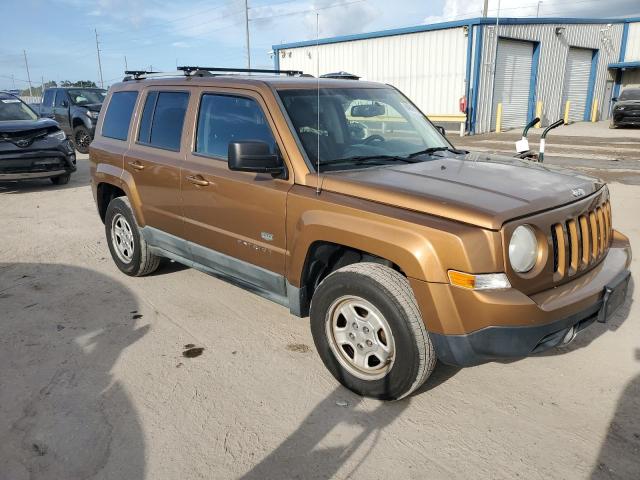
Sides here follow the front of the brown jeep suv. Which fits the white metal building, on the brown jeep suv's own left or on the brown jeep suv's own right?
on the brown jeep suv's own left

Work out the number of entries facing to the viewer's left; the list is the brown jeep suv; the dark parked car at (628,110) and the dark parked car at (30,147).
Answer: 0

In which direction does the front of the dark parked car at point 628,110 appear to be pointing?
toward the camera

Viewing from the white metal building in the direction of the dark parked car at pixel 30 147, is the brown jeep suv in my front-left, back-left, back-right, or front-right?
front-left

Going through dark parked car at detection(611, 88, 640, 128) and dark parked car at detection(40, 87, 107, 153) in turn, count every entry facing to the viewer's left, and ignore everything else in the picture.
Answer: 0

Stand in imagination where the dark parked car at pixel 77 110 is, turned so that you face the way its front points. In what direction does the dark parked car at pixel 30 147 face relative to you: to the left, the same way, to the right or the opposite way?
the same way

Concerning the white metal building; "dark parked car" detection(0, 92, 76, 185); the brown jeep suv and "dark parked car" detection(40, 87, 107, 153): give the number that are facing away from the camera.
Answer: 0

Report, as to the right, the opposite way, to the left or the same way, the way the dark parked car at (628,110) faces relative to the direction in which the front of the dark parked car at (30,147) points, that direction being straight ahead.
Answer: to the right

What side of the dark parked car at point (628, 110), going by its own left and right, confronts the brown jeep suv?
front

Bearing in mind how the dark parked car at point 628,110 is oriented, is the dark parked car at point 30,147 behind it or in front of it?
in front

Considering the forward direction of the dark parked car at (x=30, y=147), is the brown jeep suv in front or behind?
in front

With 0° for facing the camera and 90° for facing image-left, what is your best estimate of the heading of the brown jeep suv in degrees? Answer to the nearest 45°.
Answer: approximately 315°

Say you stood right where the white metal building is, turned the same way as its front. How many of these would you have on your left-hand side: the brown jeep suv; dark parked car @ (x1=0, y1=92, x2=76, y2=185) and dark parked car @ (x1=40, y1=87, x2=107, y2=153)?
0

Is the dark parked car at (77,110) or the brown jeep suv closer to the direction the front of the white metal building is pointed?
the brown jeep suv

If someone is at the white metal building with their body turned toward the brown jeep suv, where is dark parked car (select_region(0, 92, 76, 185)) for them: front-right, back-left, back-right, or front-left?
front-right

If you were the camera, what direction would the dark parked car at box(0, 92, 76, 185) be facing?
facing the viewer and to the right of the viewer

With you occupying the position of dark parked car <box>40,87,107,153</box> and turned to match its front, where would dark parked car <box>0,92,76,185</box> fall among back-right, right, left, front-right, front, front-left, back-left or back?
front-right

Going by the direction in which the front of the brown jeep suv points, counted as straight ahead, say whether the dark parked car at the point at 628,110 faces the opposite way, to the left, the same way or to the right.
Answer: to the right

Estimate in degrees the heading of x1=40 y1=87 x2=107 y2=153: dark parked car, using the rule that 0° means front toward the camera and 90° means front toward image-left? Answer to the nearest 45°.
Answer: approximately 315°
